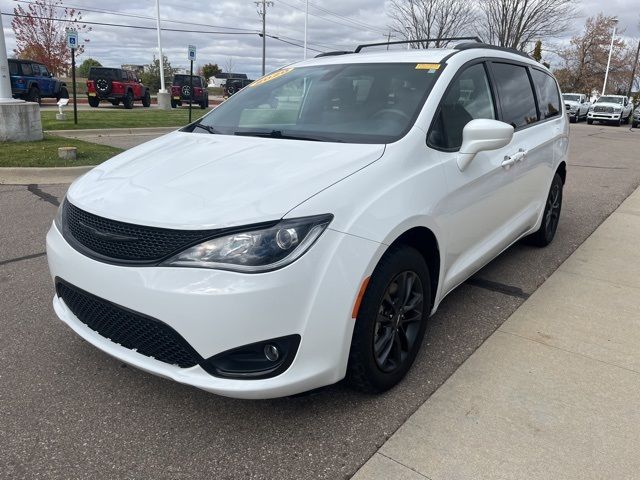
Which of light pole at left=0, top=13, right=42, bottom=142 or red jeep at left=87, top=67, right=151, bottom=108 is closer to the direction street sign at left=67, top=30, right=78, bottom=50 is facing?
the light pole

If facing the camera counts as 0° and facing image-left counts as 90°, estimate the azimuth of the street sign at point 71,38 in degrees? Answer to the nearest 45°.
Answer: approximately 0°

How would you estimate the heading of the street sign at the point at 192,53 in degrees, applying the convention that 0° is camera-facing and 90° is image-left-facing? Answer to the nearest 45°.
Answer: approximately 0°

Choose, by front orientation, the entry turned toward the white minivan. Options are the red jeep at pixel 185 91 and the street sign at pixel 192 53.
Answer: the street sign

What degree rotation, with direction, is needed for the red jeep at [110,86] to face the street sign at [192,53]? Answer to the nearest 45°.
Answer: approximately 135° to its right

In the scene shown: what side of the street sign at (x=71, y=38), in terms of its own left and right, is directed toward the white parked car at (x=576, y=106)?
left

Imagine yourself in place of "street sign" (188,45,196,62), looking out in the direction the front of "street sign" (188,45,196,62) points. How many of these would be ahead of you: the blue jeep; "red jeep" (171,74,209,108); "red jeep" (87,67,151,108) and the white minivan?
1

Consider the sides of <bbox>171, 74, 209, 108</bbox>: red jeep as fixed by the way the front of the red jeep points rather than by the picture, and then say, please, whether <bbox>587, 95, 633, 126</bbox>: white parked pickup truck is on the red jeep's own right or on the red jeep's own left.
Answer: on the red jeep's own right

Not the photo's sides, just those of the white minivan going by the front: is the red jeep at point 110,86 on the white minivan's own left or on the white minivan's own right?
on the white minivan's own right

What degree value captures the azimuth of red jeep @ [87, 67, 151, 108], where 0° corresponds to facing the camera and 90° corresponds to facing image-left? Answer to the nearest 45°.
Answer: approximately 225°

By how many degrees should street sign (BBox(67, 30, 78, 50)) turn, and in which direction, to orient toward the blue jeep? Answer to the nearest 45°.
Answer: approximately 180°

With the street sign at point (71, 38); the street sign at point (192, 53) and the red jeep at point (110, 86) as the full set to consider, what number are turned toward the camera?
2
